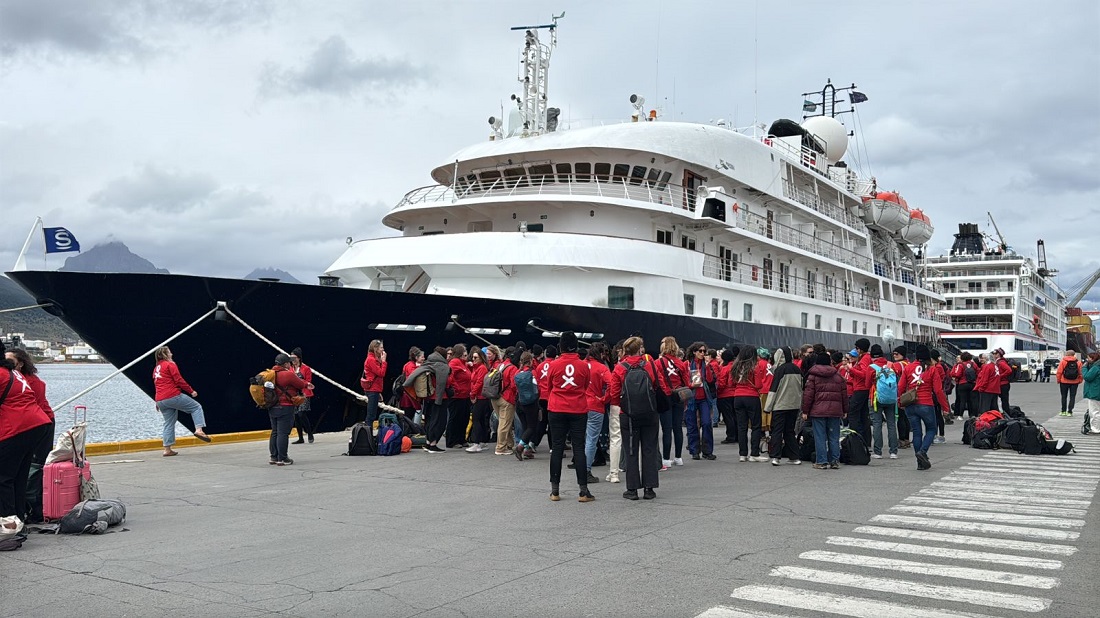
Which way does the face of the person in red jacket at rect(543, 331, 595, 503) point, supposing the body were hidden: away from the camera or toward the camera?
away from the camera

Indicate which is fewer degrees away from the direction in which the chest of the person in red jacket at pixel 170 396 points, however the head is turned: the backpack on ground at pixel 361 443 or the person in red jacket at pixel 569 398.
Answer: the backpack on ground

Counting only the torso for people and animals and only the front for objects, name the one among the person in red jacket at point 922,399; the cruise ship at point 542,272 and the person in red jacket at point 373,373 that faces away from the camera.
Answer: the person in red jacket at point 922,399

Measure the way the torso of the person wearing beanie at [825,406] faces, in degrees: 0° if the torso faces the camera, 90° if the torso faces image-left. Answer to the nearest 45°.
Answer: approximately 180°

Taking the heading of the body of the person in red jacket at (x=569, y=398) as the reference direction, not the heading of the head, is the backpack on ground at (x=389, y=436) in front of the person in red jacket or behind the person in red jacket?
in front

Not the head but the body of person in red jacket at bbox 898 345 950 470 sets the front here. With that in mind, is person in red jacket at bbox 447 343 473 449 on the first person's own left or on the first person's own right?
on the first person's own left

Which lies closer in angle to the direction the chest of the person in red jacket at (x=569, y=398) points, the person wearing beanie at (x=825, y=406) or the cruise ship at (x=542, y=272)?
the cruise ship

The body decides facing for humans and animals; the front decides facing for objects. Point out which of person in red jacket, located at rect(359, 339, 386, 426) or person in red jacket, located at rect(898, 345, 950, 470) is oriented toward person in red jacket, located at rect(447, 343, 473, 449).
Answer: person in red jacket, located at rect(359, 339, 386, 426)

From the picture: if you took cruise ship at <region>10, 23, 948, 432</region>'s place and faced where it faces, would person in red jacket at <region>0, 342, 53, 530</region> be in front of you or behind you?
in front

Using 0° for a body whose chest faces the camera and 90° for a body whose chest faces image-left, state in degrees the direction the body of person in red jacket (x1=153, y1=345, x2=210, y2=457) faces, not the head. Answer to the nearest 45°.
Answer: approximately 225°

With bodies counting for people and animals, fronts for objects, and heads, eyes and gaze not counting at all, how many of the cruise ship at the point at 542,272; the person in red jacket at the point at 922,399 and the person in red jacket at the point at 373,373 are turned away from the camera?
1

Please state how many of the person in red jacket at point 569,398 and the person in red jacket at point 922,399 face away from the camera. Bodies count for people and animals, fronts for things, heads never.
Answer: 2

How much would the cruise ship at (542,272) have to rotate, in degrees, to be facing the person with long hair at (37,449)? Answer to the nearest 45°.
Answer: approximately 45° to its left

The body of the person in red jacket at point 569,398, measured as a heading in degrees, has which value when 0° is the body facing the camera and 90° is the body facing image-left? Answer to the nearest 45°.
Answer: approximately 180°

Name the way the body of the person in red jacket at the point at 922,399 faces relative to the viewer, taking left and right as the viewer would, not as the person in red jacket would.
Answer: facing away from the viewer
